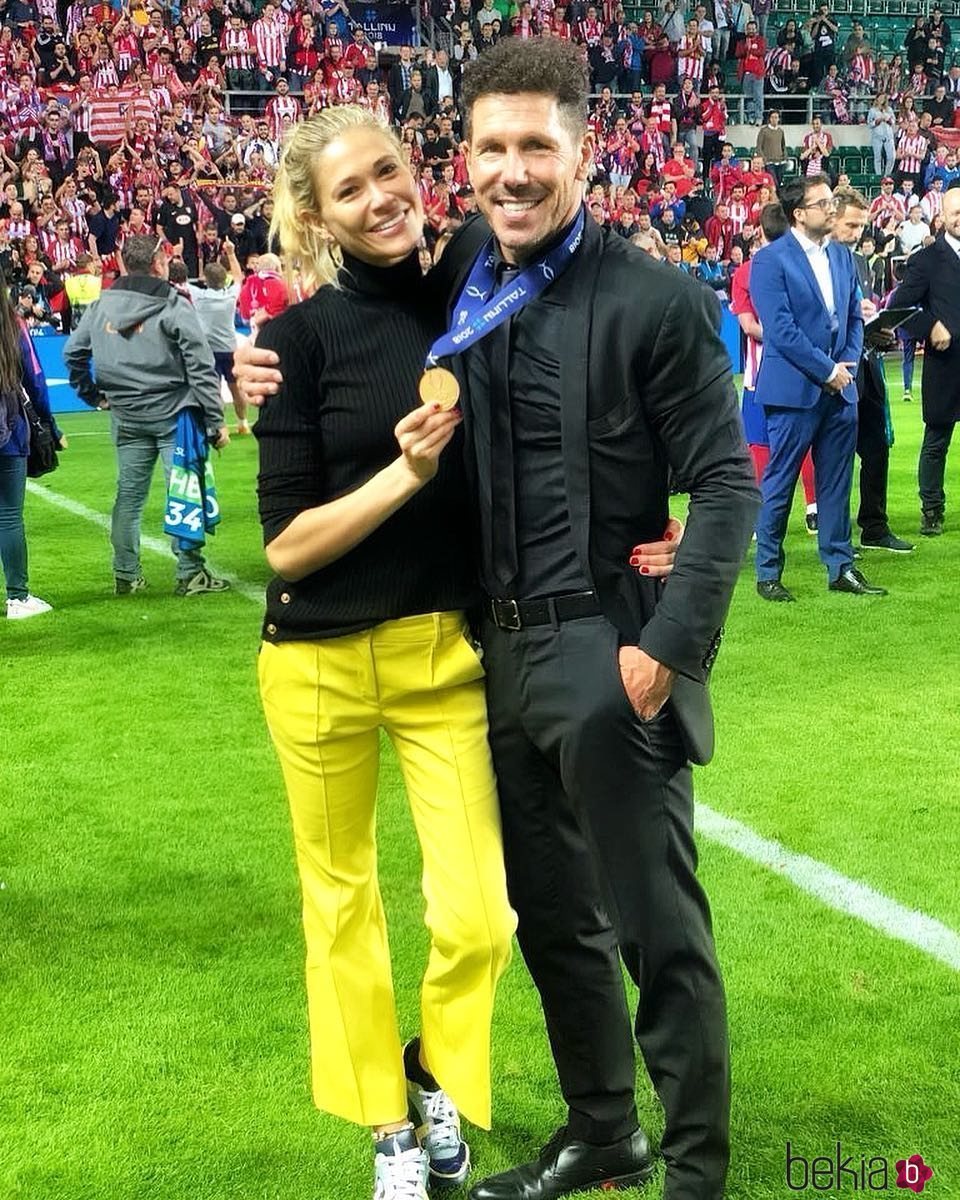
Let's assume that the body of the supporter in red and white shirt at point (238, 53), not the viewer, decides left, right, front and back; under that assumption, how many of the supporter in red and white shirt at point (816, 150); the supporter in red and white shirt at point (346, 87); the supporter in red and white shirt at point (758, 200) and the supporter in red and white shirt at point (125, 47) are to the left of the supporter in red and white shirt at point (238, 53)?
3

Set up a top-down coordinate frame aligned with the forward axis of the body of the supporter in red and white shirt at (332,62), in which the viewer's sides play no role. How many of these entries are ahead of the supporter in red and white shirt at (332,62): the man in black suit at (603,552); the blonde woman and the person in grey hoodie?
3

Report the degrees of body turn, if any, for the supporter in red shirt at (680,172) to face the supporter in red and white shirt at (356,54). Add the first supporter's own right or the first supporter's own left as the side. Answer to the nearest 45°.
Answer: approximately 90° to the first supporter's own right

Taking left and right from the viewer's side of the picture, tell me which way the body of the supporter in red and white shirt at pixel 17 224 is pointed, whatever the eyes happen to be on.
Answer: facing the viewer

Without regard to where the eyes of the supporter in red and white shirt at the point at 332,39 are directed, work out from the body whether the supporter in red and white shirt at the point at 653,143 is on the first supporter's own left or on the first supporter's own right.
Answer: on the first supporter's own left

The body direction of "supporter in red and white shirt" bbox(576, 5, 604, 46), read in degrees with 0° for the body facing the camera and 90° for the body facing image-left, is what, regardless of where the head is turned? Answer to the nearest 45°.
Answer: approximately 0°

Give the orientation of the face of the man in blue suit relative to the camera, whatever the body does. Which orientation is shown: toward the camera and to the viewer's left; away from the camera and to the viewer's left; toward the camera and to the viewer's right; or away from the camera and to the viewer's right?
toward the camera and to the viewer's right

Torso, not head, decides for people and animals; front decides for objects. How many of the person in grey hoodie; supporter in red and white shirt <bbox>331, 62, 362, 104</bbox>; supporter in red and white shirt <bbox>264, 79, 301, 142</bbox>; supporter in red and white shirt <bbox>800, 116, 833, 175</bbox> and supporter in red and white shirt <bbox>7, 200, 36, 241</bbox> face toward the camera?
4

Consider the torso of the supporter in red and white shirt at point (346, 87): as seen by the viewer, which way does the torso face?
toward the camera

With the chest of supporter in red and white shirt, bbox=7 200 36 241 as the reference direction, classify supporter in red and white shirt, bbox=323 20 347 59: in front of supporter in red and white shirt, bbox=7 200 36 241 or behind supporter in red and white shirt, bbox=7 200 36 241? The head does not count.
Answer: behind

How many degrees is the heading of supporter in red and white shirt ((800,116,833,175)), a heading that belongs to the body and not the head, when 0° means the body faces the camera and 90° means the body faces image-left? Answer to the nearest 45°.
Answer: approximately 0°

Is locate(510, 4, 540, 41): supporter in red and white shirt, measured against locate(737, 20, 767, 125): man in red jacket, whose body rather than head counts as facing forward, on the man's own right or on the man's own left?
on the man's own right

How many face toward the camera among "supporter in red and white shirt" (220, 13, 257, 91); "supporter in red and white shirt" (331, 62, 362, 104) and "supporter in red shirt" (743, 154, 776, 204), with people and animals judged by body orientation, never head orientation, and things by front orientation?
3

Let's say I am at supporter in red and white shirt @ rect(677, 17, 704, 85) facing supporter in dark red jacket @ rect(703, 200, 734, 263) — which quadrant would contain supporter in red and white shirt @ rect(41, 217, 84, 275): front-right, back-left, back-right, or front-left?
front-right

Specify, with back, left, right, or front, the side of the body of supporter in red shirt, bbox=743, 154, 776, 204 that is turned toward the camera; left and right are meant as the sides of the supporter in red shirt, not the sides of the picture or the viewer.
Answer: front
